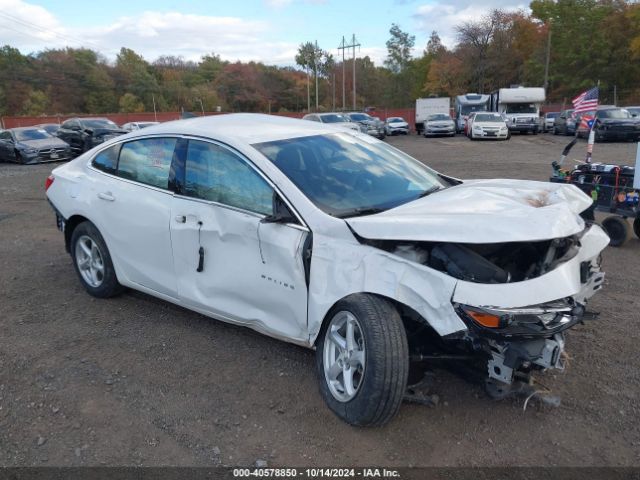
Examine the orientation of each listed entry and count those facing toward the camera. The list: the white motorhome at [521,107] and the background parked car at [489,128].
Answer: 2

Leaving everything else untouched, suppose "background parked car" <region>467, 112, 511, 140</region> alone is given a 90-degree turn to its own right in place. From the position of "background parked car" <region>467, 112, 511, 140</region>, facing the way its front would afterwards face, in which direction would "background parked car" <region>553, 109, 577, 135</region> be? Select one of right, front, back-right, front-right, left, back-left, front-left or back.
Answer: back-right

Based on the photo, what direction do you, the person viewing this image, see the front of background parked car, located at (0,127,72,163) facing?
facing the viewer and to the right of the viewer

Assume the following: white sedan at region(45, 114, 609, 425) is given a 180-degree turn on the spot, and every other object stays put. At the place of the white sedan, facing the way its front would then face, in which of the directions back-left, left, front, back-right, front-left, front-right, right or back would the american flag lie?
right

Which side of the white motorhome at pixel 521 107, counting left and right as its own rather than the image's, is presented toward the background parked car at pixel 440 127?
right

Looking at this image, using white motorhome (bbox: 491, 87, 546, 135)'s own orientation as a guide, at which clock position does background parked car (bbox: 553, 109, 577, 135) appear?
The background parked car is roughly at 10 o'clock from the white motorhome.

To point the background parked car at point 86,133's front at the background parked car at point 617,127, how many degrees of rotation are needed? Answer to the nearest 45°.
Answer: approximately 45° to its left

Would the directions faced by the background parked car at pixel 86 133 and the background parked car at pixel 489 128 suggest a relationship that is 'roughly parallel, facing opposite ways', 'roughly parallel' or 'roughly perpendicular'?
roughly perpendicular

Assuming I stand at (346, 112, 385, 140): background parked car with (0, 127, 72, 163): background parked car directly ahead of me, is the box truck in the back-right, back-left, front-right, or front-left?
back-right

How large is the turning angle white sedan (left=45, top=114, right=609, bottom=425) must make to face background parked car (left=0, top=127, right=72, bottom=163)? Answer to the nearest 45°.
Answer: approximately 180°

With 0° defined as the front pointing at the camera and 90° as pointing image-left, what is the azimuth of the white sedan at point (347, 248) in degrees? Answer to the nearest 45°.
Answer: approximately 315°
